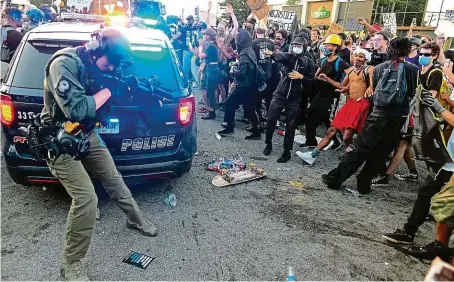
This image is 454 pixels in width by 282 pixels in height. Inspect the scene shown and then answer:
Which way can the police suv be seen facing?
away from the camera

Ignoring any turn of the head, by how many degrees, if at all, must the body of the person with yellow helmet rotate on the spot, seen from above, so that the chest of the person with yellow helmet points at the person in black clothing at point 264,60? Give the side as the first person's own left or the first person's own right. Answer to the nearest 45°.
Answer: approximately 90° to the first person's own right

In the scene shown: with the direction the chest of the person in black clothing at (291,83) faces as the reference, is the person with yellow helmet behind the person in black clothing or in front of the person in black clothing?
behind

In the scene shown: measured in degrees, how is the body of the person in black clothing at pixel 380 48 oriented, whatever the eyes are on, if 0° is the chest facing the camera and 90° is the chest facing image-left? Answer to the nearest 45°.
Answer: approximately 45°

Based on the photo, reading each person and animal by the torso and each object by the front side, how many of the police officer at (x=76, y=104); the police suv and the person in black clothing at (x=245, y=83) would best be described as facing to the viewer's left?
1

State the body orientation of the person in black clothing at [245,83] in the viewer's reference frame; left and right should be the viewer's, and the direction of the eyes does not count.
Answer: facing to the left of the viewer

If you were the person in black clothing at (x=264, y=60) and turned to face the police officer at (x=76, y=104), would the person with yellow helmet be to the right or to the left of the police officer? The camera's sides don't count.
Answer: left
